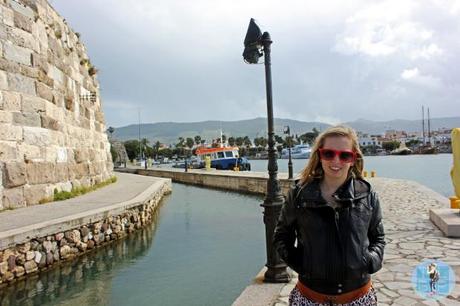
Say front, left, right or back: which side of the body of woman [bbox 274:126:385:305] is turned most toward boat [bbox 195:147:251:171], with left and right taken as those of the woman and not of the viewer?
back

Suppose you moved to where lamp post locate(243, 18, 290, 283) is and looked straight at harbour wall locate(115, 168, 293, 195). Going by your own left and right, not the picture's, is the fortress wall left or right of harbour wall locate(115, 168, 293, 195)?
left

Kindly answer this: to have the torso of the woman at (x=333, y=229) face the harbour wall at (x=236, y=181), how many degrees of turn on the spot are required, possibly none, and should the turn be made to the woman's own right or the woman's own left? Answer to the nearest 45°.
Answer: approximately 180°

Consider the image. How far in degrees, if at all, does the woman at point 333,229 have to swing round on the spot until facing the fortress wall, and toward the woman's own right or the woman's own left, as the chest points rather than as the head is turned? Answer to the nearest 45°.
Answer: approximately 135° to the woman's own right

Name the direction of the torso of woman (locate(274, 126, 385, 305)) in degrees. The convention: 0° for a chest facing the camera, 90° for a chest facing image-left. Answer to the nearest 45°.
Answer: approximately 0°

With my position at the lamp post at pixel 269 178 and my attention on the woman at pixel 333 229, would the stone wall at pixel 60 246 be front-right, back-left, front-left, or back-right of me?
back-right
